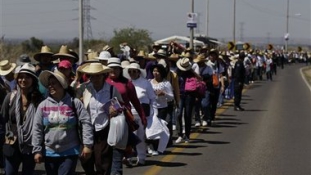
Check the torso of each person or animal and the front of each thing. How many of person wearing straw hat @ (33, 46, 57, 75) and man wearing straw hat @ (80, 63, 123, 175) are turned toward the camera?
2

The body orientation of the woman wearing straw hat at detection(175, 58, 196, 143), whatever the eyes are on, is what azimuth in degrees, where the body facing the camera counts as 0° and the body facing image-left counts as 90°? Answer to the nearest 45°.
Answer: approximately 45°

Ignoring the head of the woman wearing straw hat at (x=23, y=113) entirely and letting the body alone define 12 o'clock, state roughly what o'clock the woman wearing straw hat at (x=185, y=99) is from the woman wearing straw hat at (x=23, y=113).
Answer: the woman wearing straw hat at (x=185, y=99) is roughly at 7 o'clock from the woman wearing straw hat at (x=23, y=113).

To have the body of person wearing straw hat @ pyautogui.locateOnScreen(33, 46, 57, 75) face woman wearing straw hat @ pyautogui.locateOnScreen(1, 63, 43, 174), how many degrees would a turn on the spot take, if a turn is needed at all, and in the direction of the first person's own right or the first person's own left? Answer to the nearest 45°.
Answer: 0° — they already face them

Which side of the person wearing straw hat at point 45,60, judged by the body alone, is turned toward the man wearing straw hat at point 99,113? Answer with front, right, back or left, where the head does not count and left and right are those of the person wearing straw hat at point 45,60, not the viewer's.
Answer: front

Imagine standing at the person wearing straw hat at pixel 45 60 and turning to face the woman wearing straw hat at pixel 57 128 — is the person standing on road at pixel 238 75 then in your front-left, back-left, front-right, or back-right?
back-left

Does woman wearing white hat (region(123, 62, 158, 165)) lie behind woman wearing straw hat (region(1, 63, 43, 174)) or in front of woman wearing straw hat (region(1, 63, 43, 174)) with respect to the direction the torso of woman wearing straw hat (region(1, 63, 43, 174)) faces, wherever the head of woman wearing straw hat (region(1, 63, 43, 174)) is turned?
behind

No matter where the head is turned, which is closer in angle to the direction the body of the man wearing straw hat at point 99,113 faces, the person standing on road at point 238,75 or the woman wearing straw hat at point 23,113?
the woman wearing straw hat

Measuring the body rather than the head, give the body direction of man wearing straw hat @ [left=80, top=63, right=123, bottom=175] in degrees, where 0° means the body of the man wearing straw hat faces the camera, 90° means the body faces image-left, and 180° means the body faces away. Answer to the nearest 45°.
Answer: approximately 0°

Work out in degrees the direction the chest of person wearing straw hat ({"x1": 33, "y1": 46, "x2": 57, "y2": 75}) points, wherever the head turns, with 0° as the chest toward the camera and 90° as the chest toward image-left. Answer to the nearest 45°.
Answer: approximately 0°

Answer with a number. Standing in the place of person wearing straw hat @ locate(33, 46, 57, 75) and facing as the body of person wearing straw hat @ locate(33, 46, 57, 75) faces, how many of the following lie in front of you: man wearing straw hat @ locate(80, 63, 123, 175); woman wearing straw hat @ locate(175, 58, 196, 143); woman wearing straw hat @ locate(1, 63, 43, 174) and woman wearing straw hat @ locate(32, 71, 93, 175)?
3
